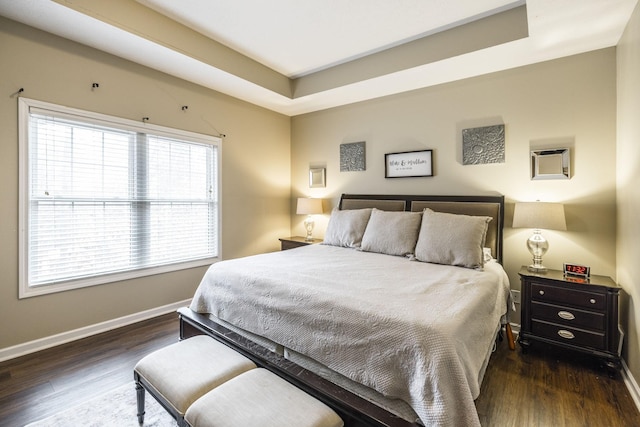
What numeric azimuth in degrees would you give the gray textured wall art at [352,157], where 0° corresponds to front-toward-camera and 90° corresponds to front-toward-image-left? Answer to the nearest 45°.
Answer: approximately 45°

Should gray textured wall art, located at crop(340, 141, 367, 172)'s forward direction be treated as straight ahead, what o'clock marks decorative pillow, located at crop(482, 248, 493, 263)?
The decorative pillow is roughly at 9 o'clock from the gray textured wall art.

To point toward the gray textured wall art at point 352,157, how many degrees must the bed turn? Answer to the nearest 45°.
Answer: approximately 135° to its right

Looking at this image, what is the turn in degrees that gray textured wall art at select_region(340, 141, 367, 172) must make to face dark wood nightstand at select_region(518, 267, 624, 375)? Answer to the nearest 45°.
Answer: approximately 90° to its left

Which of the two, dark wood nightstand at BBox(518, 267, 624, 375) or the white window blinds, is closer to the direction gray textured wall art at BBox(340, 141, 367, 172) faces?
the white window blinds

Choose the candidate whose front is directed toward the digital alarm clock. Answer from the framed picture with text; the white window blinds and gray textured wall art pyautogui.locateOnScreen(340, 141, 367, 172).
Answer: the white window blinds

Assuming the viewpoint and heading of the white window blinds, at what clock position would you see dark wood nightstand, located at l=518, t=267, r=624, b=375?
The dark wood nightstand is roughly at 12 o'clock from the white window blinds.

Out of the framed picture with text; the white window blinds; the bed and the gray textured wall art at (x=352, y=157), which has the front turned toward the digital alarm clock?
the white window blinds

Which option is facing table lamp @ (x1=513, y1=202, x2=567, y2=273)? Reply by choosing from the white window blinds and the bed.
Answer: the white window blinds

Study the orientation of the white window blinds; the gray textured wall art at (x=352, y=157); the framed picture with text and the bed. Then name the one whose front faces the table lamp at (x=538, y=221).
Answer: the white window blinds

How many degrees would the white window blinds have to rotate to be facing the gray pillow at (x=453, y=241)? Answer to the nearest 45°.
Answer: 0° — it already faces it
